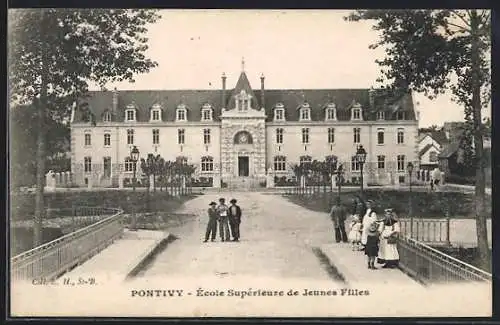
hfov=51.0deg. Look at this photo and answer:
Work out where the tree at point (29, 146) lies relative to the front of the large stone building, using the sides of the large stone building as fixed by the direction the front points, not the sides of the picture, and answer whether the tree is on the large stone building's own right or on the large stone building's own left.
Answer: on the large stone building's own right

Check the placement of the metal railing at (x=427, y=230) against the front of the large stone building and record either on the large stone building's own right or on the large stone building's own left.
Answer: on the large stone building's own left

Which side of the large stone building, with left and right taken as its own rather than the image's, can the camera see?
front
